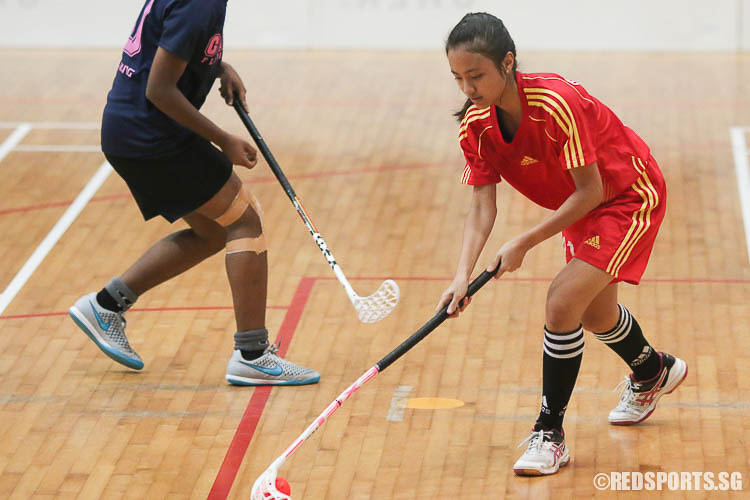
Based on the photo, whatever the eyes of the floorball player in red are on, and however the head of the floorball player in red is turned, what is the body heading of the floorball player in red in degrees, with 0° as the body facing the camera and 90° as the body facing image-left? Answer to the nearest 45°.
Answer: approximately 45°
